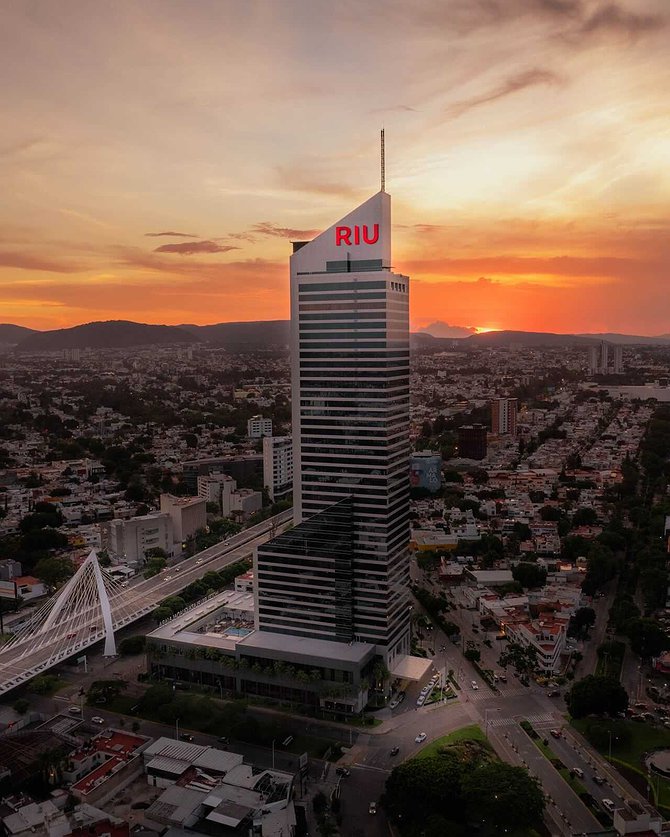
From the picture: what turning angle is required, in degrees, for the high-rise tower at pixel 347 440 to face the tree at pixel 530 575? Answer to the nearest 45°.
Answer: approximately 135° to its left

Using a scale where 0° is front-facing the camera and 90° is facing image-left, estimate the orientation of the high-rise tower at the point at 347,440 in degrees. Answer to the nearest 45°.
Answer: approximately 0°

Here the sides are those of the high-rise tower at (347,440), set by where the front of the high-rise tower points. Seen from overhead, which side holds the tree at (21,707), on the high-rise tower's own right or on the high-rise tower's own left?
on the high-rise tower's own right

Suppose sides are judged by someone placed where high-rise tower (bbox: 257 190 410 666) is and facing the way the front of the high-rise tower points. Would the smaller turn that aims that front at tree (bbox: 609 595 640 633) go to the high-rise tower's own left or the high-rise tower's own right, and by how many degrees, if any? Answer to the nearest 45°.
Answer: approximately 135° to the high-rise tower's own left

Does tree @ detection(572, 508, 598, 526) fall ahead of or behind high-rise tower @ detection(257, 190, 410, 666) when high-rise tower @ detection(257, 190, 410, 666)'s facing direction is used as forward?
behind

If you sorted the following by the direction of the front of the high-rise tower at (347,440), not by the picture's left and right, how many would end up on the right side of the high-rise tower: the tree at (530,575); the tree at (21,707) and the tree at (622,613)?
1

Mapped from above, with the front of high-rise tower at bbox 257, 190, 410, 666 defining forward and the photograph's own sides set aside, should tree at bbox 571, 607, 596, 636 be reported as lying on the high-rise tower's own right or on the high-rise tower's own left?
on the high-rise tower's own left
